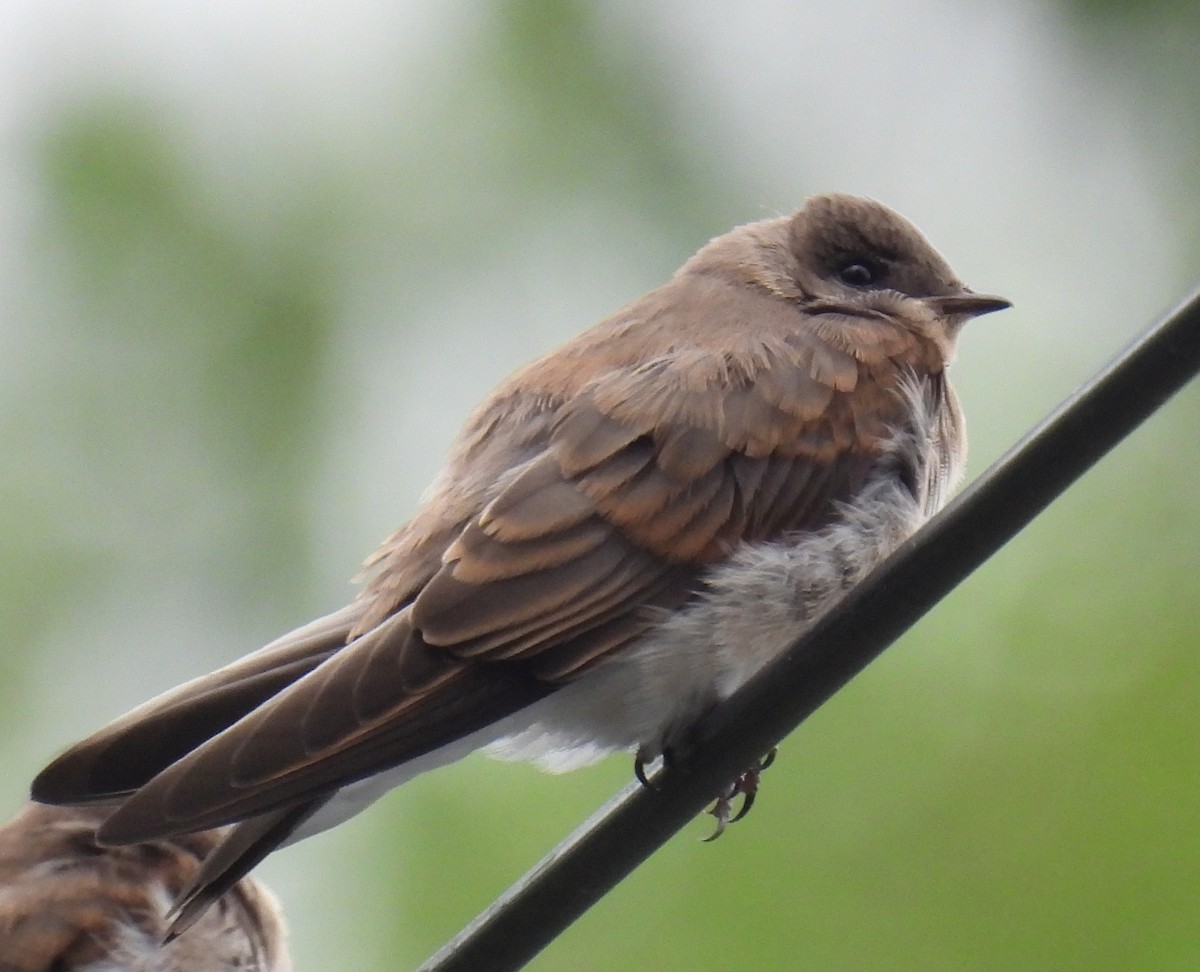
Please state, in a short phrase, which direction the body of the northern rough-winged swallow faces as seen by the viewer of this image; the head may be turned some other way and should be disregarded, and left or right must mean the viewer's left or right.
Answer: facing to the right of the viewer

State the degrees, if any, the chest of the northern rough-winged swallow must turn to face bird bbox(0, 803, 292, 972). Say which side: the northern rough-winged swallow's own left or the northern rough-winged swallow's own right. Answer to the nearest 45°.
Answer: approximately 135° to the northern rough-winged swallow's own left
